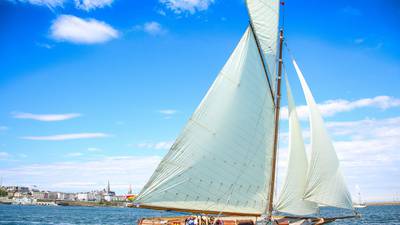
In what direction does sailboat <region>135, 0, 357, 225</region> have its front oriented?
to the viewer's right
